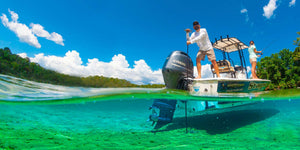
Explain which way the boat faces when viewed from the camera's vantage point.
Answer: facing away from the viewer and to the right of the viewer

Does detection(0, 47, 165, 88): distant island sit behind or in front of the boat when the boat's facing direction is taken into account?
behind

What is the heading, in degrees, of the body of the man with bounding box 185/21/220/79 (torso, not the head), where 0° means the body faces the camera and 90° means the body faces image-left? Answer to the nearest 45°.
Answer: approximately 45°

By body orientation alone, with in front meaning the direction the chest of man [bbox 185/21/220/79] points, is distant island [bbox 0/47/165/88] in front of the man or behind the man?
in front
